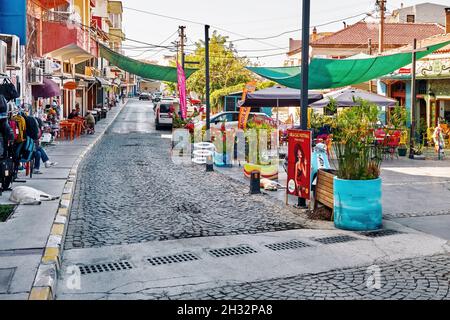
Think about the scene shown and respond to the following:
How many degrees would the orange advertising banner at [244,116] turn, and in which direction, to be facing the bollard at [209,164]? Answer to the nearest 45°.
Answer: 0° — it already faces it

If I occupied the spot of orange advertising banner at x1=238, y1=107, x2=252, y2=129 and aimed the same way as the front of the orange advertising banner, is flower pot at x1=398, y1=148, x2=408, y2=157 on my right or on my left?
on my left

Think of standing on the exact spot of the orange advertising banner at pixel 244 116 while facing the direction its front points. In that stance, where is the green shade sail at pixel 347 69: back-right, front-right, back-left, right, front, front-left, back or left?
front-left
